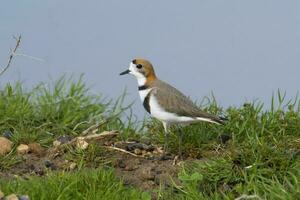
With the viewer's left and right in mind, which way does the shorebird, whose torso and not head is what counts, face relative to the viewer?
facing to the left of the viewer

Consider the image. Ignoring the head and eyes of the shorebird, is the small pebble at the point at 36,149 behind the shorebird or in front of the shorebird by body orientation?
in front

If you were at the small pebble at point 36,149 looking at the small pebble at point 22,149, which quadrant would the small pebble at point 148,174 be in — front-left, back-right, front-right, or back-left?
back-left

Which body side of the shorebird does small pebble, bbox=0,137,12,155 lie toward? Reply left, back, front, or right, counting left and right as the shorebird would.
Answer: front

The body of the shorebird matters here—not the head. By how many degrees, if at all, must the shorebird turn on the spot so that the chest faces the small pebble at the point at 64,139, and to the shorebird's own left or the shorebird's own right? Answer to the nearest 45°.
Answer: approximately 45° to the shorebird's own right
